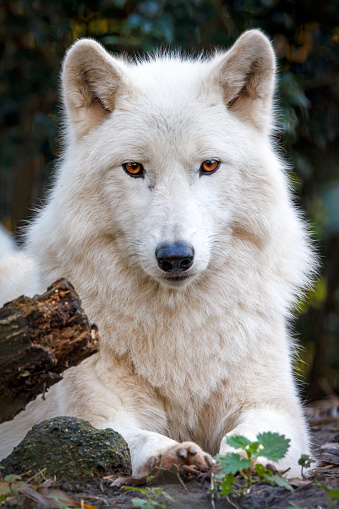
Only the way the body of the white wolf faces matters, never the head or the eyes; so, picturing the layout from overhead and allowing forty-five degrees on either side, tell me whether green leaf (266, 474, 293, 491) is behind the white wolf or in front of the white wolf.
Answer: in front

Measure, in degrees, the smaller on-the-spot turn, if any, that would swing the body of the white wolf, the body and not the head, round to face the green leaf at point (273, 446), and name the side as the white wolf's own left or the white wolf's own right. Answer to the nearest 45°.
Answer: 0° — it already faces it

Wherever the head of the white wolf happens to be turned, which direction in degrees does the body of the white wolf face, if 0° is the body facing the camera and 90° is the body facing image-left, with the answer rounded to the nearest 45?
approximately 0°

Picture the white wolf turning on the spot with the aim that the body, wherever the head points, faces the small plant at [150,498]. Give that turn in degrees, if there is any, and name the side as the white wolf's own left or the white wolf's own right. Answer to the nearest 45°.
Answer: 0° — it already faces it

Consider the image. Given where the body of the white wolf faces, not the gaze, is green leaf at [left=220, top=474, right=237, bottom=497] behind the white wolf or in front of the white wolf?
in front

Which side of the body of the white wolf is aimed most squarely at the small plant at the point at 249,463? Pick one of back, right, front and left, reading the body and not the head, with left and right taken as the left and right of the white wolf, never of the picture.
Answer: front

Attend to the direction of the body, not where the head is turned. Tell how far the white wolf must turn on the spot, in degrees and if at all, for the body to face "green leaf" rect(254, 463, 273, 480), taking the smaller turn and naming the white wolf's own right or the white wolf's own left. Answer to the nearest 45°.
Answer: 0° — it already faces it

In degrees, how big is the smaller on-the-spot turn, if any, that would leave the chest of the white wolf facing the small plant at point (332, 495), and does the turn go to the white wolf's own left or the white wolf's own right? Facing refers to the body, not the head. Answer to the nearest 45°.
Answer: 0° — it already faces it

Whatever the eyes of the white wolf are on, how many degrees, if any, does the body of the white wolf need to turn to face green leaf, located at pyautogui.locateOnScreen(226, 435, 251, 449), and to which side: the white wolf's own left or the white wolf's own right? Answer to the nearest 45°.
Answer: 0° — it already faces it
